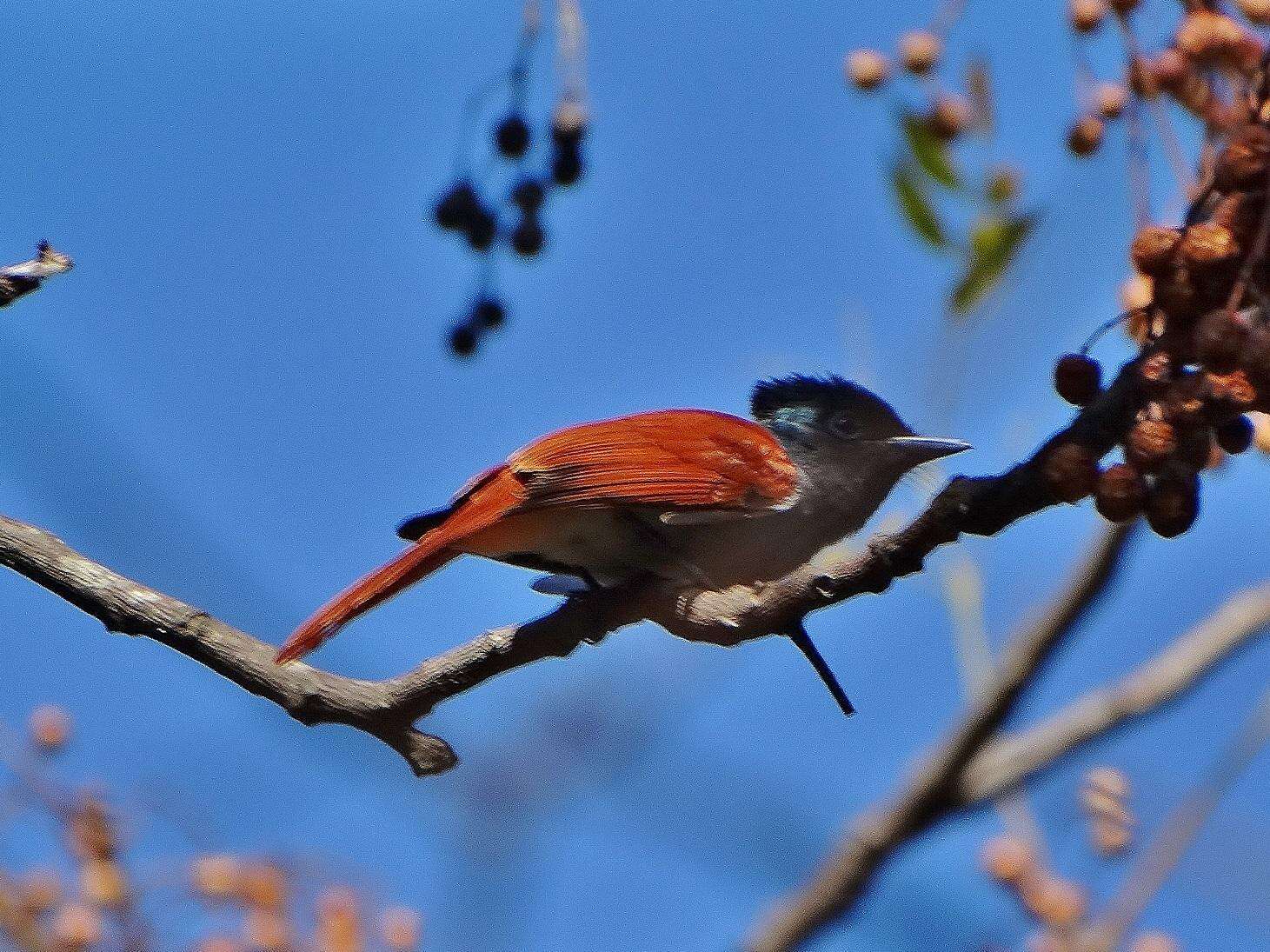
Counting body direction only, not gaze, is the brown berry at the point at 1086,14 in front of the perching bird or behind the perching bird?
in front

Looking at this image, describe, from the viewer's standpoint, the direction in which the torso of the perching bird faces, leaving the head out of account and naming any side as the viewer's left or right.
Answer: facing to the right of the viewer

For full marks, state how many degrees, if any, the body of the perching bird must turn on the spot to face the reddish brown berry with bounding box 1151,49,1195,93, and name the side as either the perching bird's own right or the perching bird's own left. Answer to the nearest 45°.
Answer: approximately 45° to the perching bird's own right

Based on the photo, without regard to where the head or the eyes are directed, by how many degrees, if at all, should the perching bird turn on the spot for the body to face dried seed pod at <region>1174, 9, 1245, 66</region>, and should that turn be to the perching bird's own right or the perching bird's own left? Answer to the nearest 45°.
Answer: approximately 45° to the perching bird's own right

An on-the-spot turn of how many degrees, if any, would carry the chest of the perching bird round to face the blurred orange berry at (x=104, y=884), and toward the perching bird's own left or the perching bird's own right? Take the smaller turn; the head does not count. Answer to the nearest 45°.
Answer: approximately 135° to the perching bird's own left
